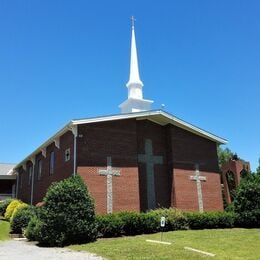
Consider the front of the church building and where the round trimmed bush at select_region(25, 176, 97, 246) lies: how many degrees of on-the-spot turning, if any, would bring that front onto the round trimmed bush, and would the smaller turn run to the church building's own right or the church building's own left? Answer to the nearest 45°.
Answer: approximately 90° to the church building's own right

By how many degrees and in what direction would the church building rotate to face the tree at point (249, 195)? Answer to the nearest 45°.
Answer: approximately 45° to its left

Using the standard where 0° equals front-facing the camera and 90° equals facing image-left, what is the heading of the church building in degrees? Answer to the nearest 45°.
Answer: approximately 315°

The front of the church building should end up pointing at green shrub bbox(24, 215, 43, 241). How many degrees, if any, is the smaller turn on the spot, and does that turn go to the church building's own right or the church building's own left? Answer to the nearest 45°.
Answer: approximately 90° to the church building's own right

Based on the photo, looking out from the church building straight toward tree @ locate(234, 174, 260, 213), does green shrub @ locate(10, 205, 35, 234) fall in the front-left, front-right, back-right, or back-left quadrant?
back-right
